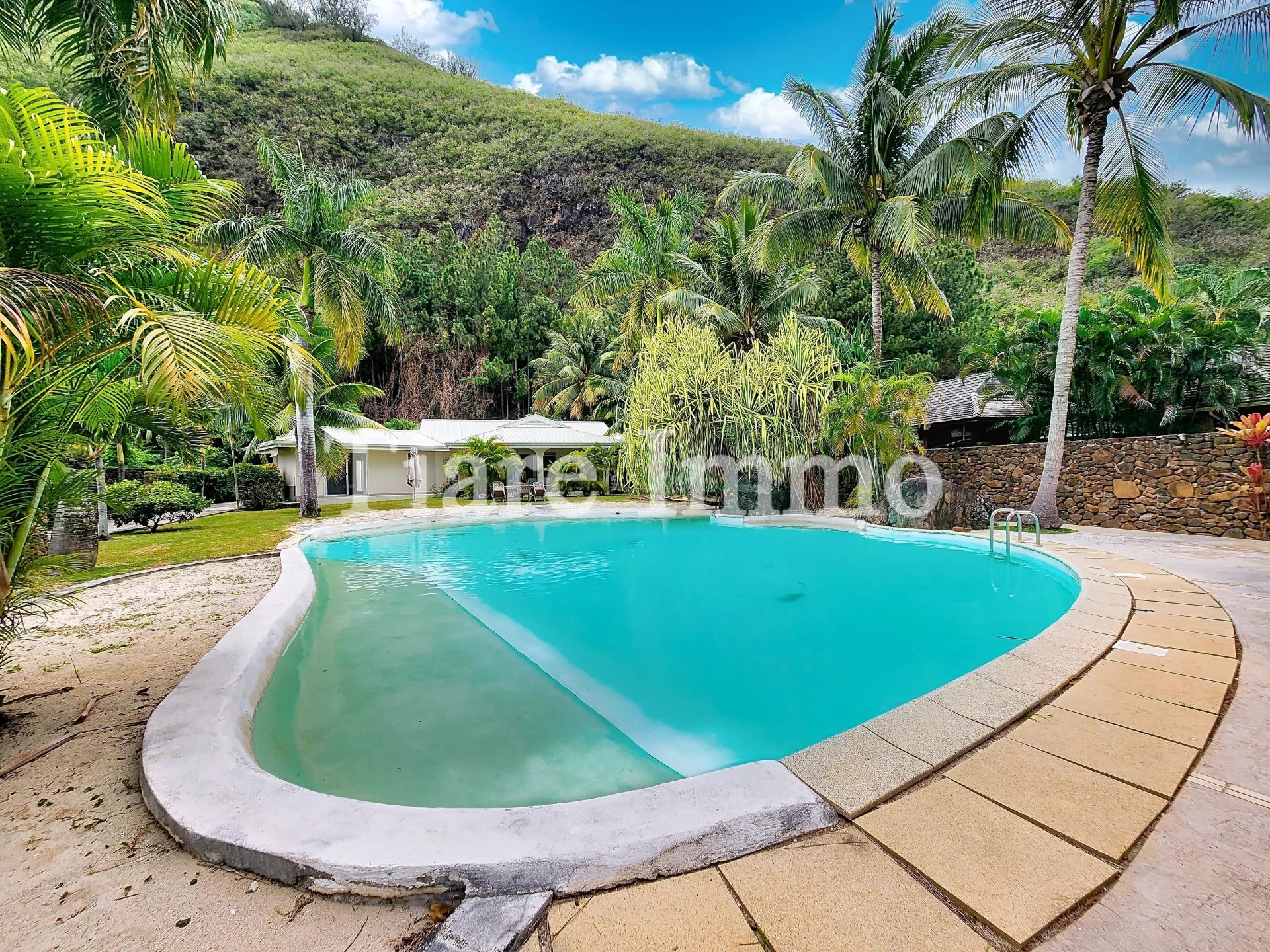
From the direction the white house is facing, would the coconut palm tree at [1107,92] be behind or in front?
in front

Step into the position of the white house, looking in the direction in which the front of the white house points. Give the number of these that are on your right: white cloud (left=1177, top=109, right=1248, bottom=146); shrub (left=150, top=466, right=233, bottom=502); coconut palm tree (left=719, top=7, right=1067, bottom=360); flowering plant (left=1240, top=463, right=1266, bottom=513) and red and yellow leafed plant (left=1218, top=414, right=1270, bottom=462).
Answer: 1

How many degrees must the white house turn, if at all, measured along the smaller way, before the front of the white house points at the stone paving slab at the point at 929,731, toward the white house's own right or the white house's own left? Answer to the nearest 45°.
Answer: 0° — it already faces it

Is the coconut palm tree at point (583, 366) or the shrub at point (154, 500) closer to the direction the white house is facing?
the shrub

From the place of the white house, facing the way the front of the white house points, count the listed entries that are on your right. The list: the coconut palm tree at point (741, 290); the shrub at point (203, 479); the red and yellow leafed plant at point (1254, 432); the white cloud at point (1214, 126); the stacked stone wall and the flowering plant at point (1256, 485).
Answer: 1

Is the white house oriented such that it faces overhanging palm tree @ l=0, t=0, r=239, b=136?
yes

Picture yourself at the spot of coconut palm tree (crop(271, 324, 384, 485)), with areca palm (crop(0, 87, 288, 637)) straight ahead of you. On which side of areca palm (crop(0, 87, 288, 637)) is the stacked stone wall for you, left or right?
left

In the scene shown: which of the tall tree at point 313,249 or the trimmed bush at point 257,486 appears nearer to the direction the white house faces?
the tall tree

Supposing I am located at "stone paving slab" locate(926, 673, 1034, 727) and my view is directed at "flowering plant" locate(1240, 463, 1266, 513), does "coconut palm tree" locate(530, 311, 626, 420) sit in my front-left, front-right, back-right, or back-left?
front-left

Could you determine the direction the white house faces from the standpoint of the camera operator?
facing the viewer

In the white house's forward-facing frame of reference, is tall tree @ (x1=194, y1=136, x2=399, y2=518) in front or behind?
in front
